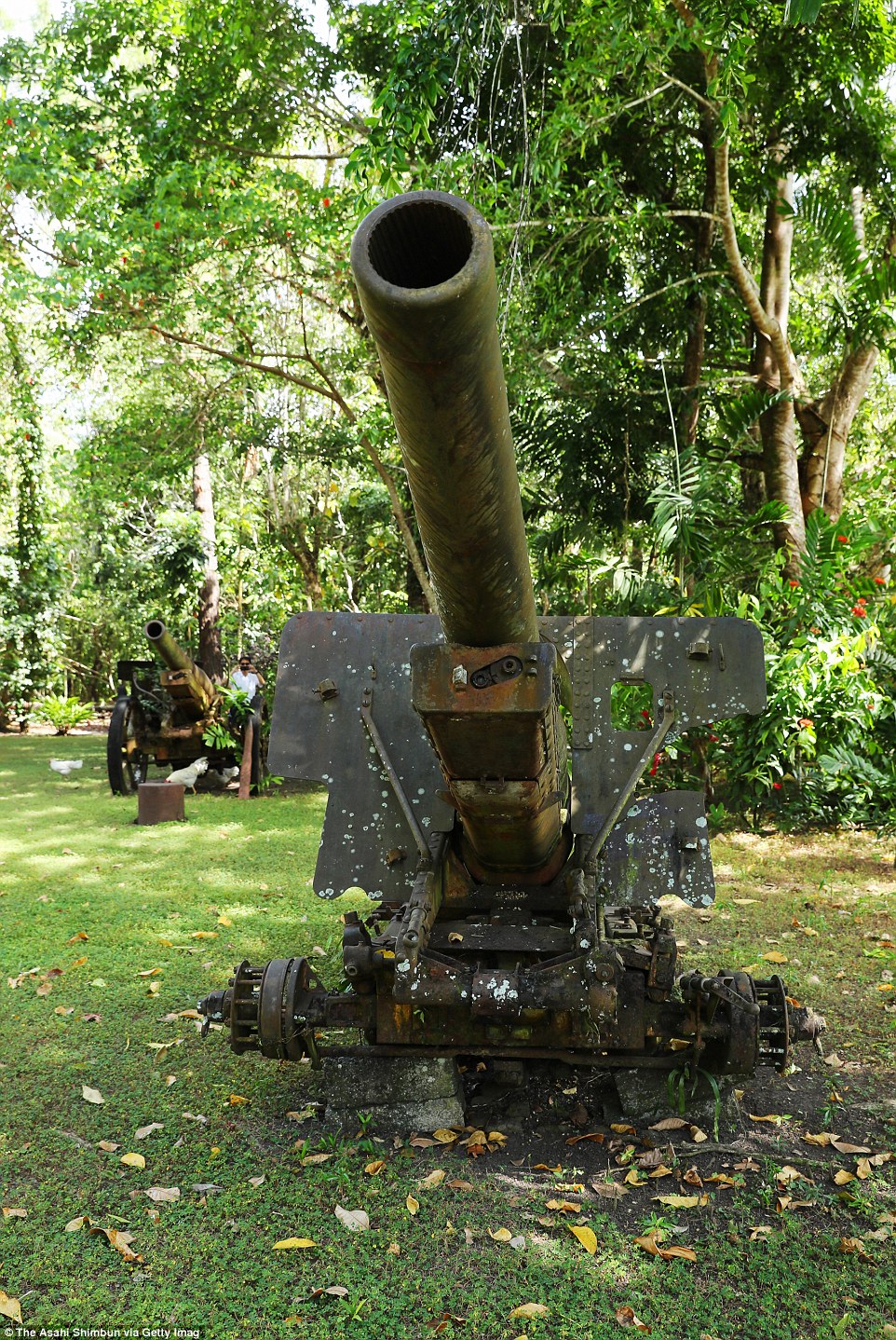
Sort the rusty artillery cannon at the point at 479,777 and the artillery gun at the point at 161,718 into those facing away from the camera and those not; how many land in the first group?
0

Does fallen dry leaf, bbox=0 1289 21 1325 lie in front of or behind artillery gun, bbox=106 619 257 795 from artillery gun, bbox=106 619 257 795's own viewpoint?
in front

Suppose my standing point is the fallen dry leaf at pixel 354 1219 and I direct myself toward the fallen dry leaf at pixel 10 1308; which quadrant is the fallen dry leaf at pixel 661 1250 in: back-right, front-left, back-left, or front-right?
back-left

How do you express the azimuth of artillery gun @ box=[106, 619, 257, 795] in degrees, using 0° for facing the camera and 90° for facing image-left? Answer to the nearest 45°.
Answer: approximately 45°

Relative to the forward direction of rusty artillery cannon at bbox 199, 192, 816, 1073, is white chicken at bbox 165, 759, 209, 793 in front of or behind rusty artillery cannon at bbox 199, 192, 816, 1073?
behind

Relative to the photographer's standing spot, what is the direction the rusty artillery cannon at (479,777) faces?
facing the viewer

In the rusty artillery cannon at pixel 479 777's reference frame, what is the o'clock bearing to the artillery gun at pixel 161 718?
The artillery gun is roughly at 5 o'clock from the rusty artillery cannon.

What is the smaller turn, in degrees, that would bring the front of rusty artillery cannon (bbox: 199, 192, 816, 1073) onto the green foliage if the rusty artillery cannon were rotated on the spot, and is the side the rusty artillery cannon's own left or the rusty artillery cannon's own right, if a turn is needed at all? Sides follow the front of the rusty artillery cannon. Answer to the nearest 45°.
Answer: approximately 135° to the rusty artillery cannon's own right

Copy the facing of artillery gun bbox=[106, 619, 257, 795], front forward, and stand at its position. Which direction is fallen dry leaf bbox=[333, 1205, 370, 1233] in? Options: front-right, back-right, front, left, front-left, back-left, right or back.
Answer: front-left

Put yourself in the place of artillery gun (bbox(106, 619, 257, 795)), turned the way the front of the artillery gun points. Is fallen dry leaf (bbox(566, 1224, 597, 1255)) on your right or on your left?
on your left
